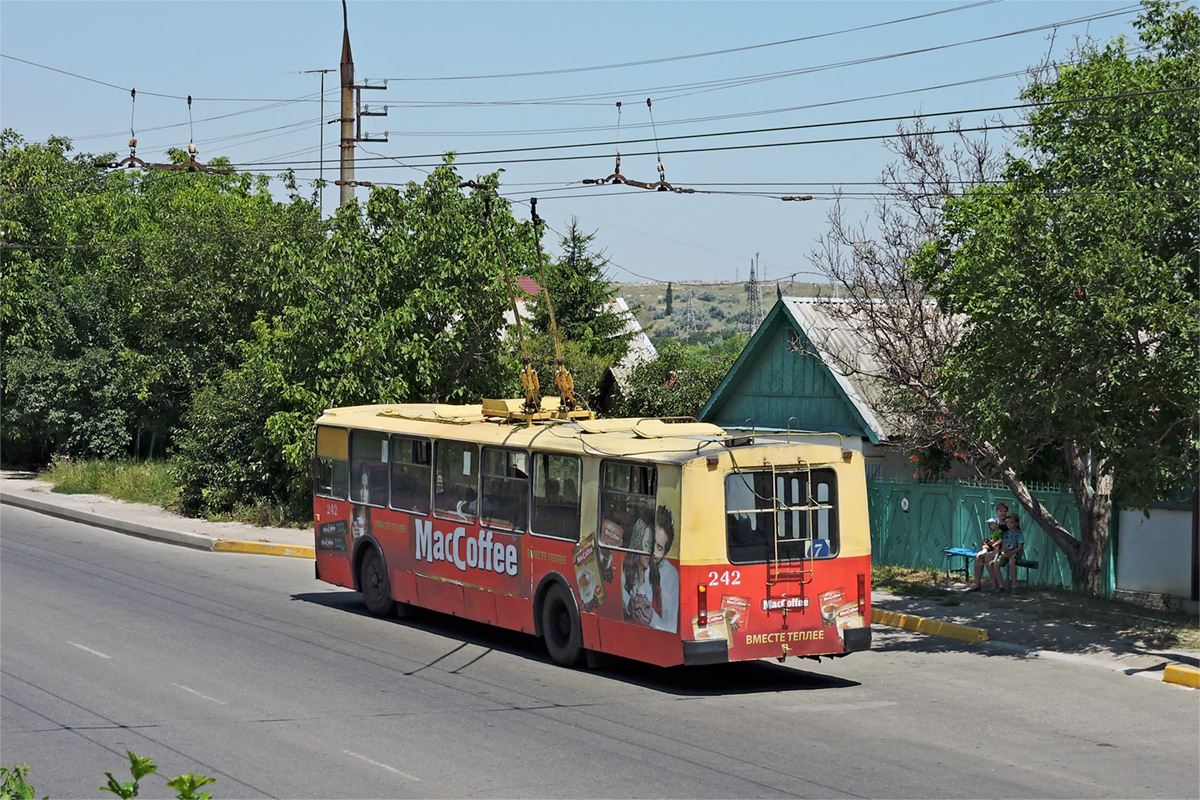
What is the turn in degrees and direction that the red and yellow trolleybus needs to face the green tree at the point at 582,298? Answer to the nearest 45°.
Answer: approximately 45° to its right

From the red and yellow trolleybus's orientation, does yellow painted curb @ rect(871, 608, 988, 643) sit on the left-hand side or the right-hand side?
on its right

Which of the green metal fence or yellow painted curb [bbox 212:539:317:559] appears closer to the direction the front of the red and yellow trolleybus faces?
the yellow painted curb

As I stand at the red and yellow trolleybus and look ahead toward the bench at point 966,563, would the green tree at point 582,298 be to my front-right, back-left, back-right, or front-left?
front-left

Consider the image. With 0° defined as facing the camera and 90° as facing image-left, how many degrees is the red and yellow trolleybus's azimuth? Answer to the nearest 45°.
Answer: approximately 135°

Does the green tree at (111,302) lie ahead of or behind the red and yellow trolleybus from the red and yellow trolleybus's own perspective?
ahead

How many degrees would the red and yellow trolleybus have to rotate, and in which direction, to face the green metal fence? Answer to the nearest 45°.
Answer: approximately 90° to its right

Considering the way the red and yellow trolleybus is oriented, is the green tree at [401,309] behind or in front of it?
in front

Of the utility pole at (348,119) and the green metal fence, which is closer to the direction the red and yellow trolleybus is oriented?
the utility pole

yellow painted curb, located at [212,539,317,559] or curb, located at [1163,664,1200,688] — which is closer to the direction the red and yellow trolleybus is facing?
the yellow painted curb

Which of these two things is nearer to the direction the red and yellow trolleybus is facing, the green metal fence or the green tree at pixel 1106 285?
the green metal fence

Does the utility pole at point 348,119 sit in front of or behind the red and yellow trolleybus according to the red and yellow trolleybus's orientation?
in front
